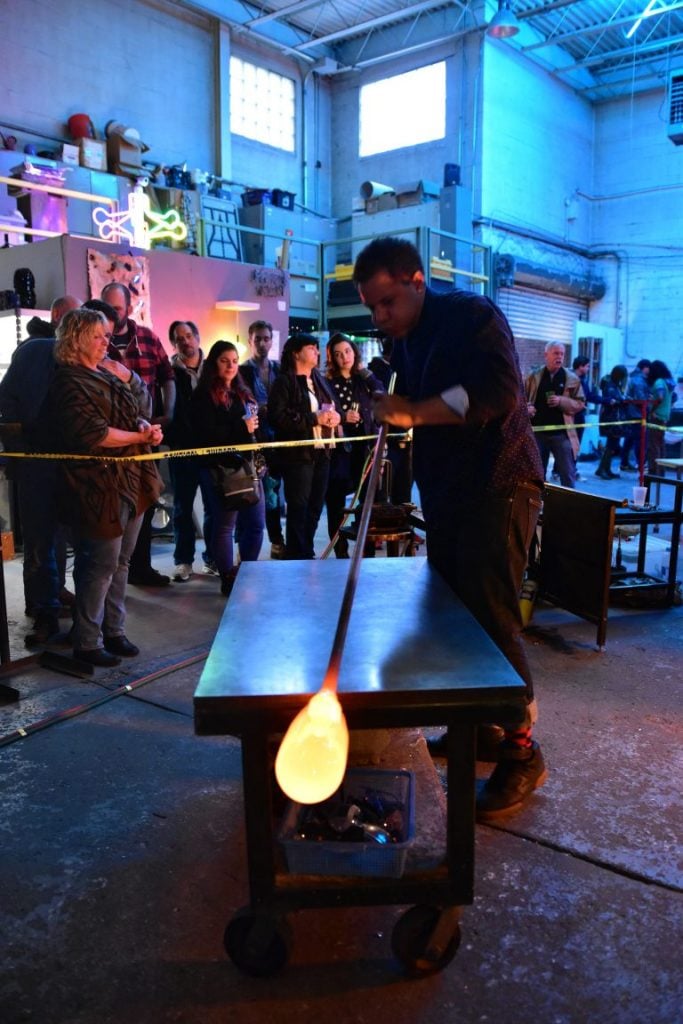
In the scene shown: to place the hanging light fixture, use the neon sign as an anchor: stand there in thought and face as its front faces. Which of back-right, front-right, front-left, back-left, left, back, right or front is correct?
left

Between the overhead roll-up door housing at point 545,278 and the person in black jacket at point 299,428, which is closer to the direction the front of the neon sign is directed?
the person in black jacket

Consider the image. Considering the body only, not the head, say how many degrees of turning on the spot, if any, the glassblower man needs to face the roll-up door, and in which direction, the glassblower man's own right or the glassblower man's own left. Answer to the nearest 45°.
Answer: approximately 135° to the glassblower man's own right

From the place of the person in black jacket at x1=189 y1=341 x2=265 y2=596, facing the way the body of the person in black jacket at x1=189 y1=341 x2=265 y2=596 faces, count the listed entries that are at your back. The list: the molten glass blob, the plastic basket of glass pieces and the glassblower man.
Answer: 0

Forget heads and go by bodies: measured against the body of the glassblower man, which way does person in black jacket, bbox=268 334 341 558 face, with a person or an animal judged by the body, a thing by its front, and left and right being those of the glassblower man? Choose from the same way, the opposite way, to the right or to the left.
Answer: to the left

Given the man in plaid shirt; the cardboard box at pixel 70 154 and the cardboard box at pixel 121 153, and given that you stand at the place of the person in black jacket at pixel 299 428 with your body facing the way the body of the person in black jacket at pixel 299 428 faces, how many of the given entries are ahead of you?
0

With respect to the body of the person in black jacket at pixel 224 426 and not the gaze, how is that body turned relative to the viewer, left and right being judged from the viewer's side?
facing the viewer and to the right of the viewer

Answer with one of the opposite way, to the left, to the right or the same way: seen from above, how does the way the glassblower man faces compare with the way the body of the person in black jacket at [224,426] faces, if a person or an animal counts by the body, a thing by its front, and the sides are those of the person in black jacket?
to the right

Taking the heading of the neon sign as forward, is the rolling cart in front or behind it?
in front

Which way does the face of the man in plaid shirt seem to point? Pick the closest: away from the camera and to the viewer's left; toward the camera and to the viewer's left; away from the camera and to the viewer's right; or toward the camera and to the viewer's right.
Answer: toward the camera and to the viewer's right

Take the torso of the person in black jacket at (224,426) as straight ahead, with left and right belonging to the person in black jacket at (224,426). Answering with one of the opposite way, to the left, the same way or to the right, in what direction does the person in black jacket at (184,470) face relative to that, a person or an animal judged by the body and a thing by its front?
the same way

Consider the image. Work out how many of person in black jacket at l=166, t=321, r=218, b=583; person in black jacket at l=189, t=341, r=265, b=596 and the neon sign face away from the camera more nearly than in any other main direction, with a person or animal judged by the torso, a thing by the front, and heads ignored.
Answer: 0

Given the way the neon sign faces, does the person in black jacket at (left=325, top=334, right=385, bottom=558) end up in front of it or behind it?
in front

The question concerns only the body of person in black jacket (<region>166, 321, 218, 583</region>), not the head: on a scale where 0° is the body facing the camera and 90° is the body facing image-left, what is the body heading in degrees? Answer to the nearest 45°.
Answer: approximately 315°

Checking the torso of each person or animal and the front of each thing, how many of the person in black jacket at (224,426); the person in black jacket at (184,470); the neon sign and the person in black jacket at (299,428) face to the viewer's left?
0

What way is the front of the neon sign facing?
toward the camera
